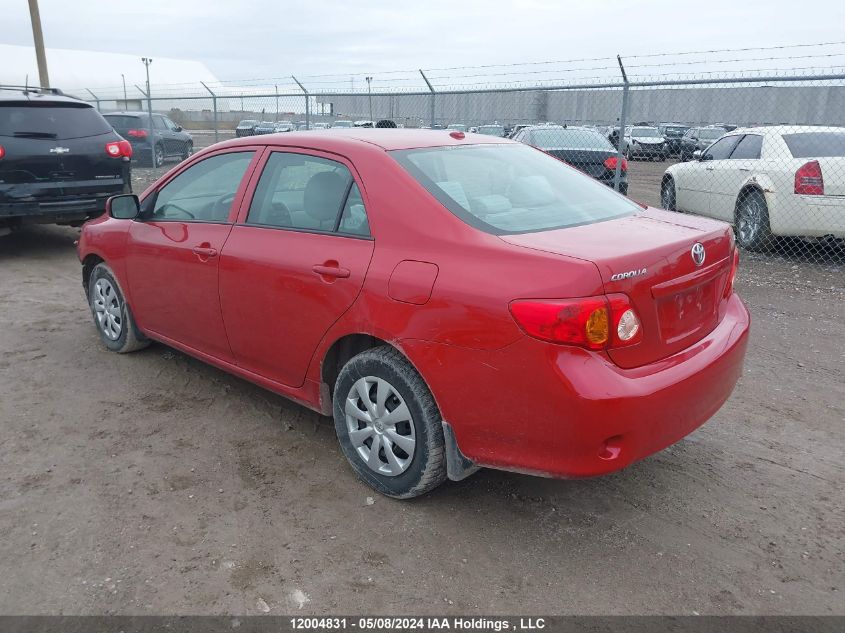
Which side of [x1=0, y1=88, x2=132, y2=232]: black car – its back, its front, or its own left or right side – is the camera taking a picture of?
back

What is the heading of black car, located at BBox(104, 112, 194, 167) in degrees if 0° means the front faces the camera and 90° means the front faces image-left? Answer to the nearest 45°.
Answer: approximately 225°

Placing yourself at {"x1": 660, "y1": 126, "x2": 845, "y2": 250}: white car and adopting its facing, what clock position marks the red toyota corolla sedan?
The red toyota corolla sedan is roughly at 8 o'clock from the white car.

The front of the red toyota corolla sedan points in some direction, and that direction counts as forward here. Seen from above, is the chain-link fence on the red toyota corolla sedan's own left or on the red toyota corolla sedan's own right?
on the red toyota corolla sedan's own right

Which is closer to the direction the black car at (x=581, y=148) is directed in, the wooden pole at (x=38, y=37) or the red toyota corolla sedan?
the wooden pole

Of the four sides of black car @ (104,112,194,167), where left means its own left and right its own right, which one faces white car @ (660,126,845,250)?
right

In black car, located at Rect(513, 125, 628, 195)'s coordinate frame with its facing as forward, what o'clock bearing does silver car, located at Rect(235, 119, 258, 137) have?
silver car, located at Rect(235, 119, 258, 137) is roughly at 12 o'clock from black car, located at Rect(513, 125, 628, 195).

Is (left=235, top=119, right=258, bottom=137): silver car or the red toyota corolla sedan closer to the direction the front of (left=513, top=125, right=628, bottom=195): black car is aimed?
the silver car

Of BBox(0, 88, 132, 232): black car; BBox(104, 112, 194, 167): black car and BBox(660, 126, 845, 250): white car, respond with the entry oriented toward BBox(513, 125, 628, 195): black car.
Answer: the white car

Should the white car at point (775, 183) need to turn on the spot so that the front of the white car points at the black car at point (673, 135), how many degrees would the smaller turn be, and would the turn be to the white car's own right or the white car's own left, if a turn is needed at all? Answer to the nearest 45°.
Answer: approximately 45° to the white car's own right
